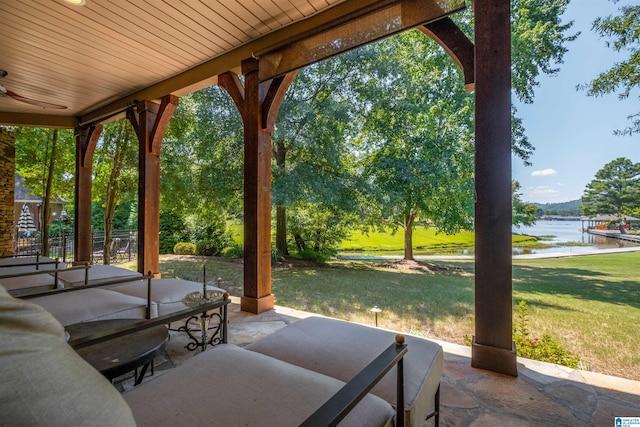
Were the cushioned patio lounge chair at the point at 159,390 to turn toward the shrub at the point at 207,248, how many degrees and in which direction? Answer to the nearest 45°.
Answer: approximately 45° to its left

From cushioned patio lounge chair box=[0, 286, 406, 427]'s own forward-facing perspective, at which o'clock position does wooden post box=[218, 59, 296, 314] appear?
The wooden post is roughly at 11 o'clock from the cushioned patio lounge chair.

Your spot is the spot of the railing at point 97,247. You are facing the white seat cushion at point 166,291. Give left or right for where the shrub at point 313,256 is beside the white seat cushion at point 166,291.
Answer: left

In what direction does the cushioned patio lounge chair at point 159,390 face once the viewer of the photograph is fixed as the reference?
facing away from the viewer and to the right of the viewer

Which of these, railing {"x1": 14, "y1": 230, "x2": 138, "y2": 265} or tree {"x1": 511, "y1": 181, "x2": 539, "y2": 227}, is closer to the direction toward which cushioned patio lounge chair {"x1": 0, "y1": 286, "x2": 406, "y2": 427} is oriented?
the tree

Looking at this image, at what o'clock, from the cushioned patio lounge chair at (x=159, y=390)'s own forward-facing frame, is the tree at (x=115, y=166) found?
The tree is roughly at 10 o'clock from the cushioned patio lounge chair.

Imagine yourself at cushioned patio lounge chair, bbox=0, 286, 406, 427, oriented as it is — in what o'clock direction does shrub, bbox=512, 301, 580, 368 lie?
The shrub is roughly at 1 o'clock from the cushioned patio lounge chair.
